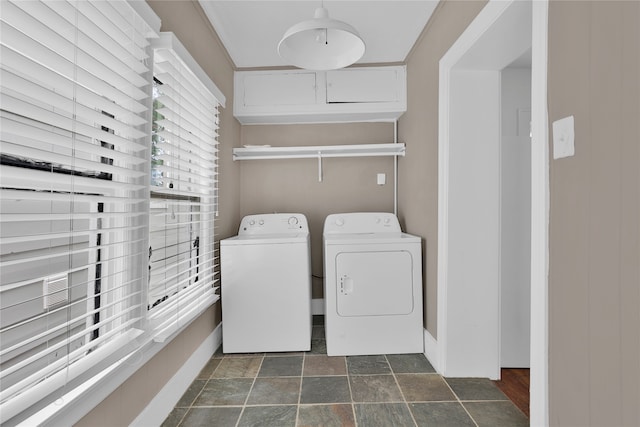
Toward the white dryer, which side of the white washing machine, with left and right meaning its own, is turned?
left

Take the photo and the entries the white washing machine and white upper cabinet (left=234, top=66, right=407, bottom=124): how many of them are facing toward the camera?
2

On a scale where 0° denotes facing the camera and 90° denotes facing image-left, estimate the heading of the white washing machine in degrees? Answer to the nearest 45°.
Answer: approximately 0°

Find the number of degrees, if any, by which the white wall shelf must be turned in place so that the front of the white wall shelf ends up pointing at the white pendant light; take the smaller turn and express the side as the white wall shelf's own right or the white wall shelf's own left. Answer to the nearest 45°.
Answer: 0° — it already faces it

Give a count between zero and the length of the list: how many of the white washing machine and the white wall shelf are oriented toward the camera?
2
